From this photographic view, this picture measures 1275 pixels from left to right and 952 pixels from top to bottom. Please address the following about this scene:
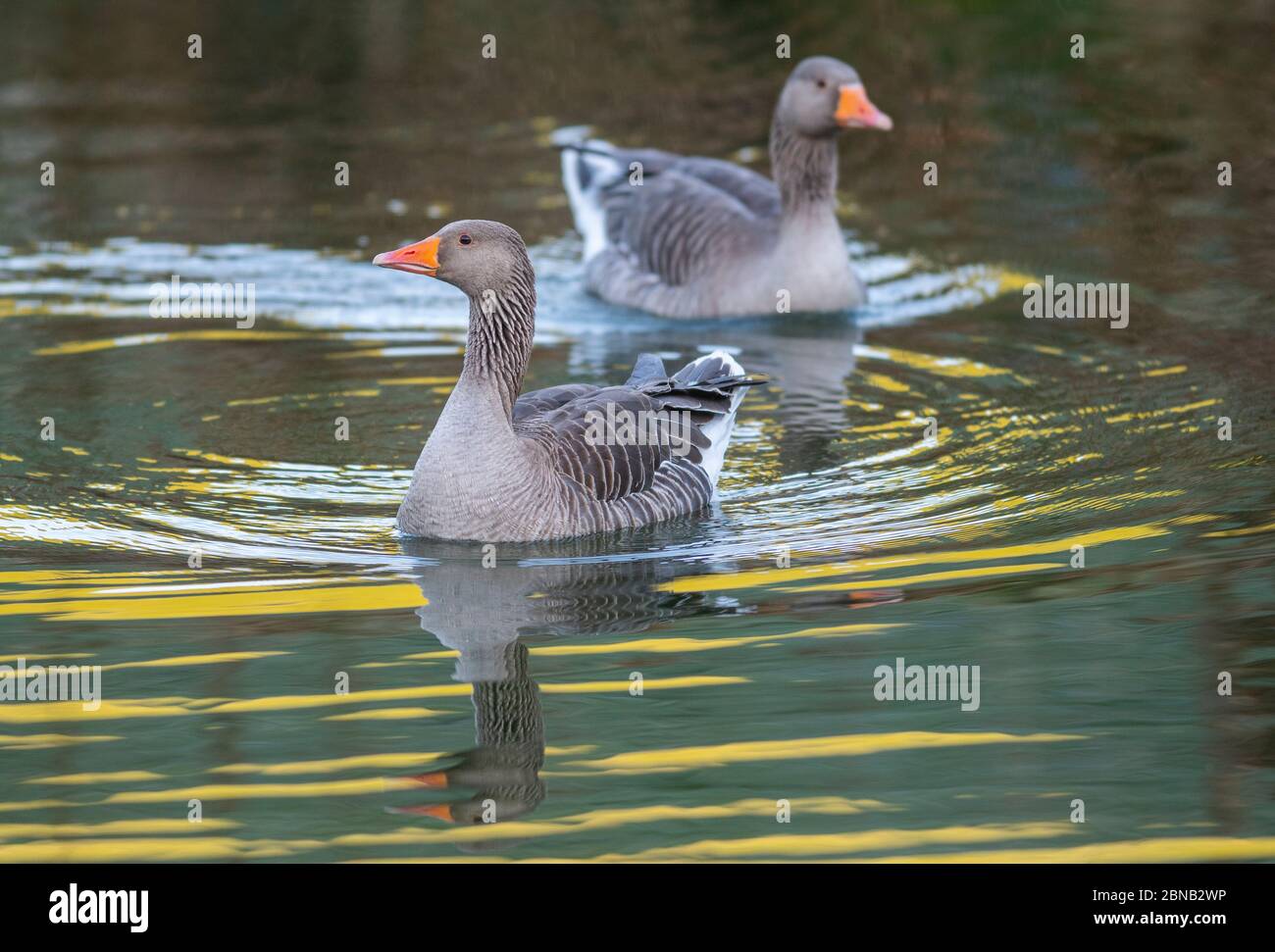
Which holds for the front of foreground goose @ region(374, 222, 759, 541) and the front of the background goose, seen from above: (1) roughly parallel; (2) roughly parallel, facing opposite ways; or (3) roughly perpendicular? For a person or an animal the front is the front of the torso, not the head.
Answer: roughly perpendicular

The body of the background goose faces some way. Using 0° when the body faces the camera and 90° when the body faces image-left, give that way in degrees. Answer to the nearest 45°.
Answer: approximately 315°

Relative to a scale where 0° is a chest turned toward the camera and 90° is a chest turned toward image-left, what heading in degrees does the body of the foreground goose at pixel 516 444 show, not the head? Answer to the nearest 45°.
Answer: approximately 45°

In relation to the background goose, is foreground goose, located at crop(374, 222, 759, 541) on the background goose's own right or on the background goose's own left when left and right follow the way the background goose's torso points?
on the background goose's own right

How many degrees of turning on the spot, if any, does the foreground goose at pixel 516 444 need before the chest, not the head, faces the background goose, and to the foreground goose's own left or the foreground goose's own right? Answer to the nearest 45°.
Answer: approximately 135° to the foreground goose's own right
